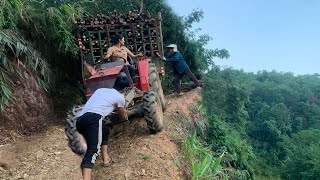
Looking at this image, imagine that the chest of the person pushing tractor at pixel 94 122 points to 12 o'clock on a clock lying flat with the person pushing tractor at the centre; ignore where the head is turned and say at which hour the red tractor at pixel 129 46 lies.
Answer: The red tractor is roughly at 11 o'clock from the person pushing tractor.

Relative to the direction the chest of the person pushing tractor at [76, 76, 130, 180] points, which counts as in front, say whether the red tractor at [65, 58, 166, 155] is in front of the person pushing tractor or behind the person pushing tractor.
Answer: in front

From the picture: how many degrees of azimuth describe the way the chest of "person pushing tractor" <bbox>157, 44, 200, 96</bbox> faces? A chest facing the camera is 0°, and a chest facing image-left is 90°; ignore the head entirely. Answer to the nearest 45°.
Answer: approximately 90°

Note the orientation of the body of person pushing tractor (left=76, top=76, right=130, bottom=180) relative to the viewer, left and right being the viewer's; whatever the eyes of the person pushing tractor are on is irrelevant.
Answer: facing away from the viewer and to the right of the viewer
